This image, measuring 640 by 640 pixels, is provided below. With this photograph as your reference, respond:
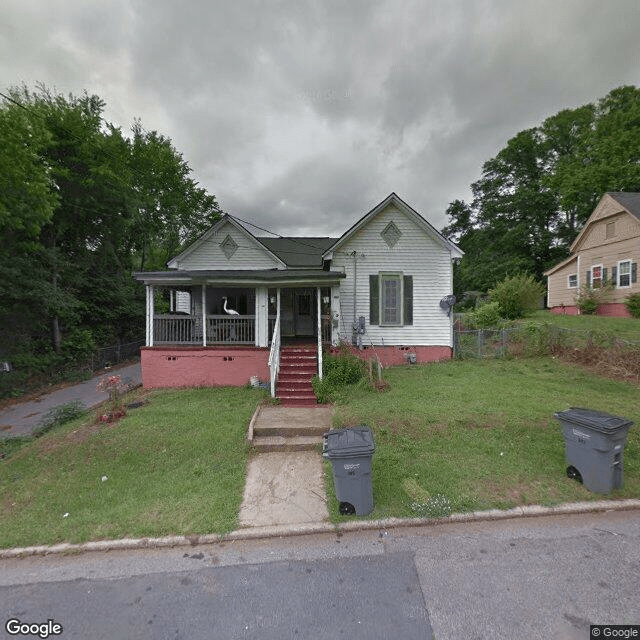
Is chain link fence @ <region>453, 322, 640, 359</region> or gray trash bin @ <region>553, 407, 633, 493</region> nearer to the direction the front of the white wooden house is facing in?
the gray trash bin

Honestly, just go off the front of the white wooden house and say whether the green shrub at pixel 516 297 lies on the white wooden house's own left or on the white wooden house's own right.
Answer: on the white wooden house's own left

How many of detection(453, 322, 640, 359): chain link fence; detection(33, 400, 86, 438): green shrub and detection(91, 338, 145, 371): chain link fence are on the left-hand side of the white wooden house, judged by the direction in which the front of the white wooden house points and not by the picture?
1

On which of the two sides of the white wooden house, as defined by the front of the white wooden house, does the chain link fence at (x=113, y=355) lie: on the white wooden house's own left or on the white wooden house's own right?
on the white wooden house's own right

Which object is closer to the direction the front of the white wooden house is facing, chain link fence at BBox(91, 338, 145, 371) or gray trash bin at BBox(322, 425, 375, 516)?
the gray trash bin

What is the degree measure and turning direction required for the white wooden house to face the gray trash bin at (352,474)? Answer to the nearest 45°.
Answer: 0° — it already faces it

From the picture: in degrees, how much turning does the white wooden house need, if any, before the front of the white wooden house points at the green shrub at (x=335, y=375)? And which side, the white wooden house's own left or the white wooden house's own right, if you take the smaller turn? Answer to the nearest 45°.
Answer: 0° — it already faces it

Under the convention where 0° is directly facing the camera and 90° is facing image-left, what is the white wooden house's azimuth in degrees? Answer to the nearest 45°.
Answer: approximately 0°

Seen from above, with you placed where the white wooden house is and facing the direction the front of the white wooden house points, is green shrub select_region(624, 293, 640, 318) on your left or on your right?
on your left

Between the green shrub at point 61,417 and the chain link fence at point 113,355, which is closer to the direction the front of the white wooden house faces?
the green shrub
